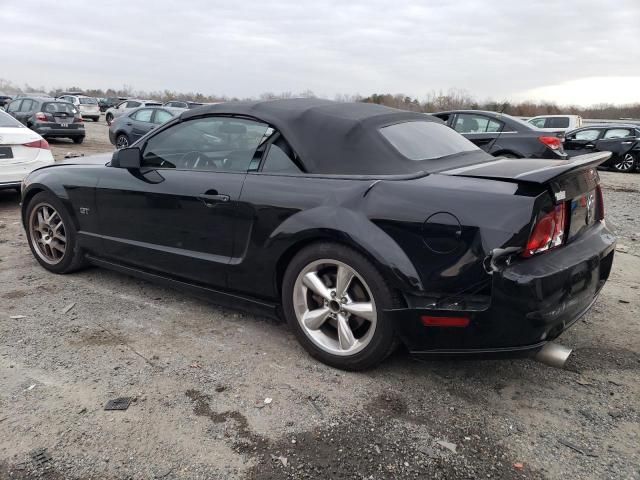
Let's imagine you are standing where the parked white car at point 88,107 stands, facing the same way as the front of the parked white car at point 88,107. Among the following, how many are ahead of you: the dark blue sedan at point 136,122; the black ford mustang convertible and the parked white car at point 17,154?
0

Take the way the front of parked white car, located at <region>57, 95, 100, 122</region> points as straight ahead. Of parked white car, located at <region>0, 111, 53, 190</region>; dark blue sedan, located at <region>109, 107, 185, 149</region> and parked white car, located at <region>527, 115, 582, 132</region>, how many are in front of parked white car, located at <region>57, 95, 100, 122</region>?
0

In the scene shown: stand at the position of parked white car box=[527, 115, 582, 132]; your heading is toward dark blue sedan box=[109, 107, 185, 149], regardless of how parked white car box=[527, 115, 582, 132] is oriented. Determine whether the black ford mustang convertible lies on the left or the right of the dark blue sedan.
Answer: left

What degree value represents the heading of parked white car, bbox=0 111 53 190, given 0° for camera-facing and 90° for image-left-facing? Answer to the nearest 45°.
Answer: approximately 135°

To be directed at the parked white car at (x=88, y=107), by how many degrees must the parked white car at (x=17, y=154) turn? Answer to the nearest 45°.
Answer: approximately 45° to its right

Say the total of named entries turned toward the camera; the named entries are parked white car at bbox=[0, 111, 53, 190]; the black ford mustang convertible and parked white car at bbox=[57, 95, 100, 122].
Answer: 0

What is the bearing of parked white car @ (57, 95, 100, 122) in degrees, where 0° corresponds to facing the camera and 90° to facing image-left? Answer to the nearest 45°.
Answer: approximately 135°

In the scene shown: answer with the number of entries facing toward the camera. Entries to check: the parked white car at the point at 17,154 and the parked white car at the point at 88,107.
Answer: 0

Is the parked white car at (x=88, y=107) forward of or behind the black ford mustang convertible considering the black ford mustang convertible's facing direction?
forward

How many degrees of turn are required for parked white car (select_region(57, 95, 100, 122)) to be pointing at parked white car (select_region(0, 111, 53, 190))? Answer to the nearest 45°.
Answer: approximately 135° to its left

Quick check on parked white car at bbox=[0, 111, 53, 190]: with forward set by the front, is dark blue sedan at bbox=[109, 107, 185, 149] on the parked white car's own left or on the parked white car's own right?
on the parked white car's own right

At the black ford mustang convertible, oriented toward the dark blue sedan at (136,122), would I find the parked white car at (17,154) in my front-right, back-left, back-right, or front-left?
front-left

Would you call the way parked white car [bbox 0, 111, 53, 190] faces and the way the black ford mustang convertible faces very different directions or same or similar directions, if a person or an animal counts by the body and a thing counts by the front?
same or similar directions

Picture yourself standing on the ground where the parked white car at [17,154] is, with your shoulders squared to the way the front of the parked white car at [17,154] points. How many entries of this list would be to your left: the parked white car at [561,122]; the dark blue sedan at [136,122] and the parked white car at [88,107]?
0

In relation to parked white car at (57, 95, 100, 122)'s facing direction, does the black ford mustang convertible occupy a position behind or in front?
behind

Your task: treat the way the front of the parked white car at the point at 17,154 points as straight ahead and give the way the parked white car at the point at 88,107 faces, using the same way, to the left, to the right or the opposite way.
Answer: the same way

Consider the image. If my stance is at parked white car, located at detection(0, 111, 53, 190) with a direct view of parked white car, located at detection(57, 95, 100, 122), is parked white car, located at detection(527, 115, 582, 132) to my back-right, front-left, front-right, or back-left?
front-right

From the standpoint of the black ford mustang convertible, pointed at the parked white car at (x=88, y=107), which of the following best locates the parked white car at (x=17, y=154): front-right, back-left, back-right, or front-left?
front-left

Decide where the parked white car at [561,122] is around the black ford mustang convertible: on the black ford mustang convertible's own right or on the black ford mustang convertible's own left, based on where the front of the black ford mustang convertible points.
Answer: on the black ford mustang convertible's own right

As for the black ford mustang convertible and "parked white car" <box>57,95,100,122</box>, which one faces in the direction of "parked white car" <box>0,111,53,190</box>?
the black ford mustang convertible
